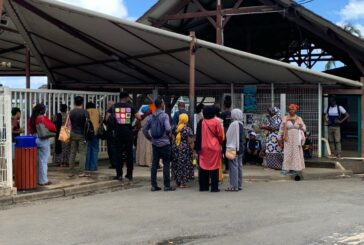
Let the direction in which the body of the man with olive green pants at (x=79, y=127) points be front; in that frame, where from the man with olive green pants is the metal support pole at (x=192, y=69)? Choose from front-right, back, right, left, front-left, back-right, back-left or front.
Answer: right

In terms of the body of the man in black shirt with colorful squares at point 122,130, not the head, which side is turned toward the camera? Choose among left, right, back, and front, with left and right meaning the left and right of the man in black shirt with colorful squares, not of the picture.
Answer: back

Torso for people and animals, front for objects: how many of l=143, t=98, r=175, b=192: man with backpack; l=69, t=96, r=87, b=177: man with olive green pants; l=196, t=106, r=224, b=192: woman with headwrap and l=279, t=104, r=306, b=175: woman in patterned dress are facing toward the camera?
1

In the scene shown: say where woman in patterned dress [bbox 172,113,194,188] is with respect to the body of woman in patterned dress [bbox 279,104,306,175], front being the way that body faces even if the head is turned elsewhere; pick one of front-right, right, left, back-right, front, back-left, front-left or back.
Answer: front-right

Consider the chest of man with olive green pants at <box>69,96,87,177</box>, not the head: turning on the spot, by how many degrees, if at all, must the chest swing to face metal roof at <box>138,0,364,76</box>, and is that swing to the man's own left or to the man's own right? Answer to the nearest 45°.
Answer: approximately 45° to the man's own right

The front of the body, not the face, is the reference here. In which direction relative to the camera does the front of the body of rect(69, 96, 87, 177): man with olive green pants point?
away from the camera

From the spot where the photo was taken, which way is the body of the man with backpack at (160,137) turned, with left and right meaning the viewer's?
facing away from the viewer and to the right of the viewer

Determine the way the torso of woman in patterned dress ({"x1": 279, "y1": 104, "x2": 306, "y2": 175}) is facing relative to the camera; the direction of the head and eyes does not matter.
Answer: toward the camera

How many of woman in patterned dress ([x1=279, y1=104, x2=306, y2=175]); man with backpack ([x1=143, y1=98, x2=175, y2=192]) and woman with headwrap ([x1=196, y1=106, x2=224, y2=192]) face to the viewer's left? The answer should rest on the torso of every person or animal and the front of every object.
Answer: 0

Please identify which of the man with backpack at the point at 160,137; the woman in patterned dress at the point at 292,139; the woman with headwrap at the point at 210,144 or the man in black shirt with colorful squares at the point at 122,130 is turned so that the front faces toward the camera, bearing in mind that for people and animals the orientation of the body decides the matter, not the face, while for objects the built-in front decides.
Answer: the woman in patterned dress

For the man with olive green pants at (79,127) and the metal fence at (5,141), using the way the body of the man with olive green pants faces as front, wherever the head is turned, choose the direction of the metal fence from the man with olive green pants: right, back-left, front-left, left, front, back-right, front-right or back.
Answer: back-left

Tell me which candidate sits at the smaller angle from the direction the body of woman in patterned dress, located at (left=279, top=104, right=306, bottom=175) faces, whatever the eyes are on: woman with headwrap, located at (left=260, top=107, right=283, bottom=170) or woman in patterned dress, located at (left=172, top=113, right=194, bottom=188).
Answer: the woman in patterned dress

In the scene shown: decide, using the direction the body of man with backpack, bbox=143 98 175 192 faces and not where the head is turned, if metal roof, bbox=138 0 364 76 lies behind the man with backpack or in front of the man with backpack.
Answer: in front

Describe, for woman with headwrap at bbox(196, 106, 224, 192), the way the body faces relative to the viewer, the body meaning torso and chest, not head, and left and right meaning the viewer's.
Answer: facing away from the viewer
